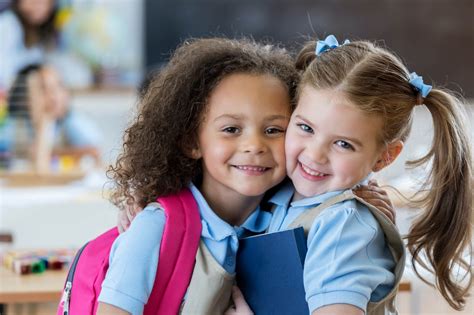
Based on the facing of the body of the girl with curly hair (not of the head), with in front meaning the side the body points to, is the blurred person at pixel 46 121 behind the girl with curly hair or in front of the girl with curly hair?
behind

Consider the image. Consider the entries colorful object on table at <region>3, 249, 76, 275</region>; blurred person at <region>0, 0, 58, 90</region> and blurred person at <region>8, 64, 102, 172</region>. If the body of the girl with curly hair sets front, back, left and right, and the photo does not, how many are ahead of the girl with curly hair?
0

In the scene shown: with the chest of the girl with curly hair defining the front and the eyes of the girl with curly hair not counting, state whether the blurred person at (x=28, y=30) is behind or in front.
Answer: behind

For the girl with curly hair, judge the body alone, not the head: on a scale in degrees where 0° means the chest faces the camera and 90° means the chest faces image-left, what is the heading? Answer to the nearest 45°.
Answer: approximately 315°

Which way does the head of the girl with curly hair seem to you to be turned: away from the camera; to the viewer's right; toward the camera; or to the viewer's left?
toward the camera

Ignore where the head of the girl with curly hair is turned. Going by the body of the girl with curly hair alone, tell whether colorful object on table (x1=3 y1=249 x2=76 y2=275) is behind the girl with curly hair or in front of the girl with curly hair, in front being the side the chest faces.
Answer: behind
